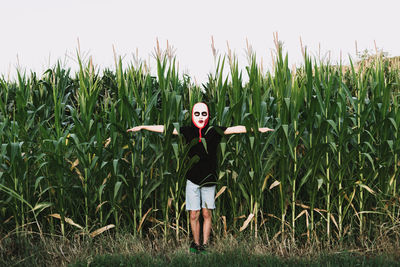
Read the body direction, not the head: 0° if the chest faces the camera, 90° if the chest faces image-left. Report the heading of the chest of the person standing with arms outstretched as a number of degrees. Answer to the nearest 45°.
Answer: approximately 0°
